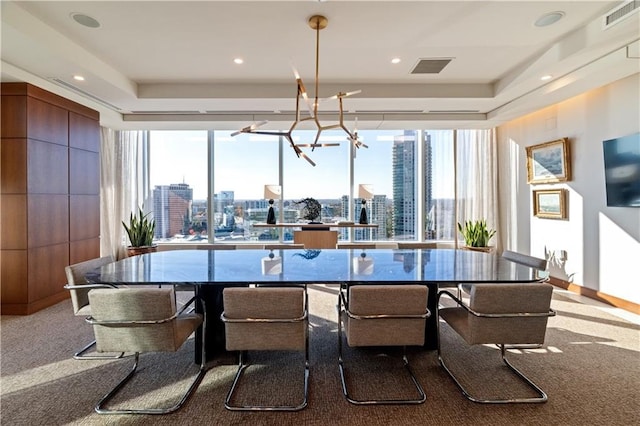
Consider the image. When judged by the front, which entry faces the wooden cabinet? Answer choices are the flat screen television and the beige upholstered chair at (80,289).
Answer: the flat screen television

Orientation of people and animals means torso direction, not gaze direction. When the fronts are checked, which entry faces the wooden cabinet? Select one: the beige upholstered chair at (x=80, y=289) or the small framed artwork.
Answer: the small framed artwork

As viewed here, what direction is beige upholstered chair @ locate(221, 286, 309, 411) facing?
away from the camera

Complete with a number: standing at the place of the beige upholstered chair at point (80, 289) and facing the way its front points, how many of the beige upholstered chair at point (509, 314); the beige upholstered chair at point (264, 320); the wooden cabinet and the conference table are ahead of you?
3

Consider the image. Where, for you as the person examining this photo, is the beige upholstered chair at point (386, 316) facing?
facing away from the viewer

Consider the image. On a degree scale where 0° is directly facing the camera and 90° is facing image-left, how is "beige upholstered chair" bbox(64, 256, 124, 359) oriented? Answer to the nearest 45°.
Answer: approximately 315°

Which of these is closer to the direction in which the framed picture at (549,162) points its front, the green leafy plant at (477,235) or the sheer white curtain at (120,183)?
the sheer white curtain

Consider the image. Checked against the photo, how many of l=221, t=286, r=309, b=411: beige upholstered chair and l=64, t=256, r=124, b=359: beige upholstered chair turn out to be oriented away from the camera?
1

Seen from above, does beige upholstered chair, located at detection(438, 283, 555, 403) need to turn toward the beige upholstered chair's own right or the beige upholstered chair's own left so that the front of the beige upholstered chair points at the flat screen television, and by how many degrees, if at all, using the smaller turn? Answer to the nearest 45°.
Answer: approximately 90° to the beige upholstered chair's own right

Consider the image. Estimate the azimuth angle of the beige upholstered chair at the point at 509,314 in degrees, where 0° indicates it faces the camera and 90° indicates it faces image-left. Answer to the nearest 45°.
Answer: approximately 135°

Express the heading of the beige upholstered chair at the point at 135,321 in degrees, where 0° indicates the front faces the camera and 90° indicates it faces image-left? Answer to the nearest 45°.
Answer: approximately 225°

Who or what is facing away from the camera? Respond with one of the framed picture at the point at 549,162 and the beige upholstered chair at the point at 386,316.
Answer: the beige upholstered chair
